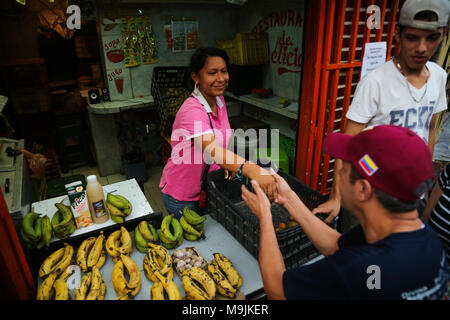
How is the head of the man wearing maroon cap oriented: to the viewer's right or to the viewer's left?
to the viewer's left

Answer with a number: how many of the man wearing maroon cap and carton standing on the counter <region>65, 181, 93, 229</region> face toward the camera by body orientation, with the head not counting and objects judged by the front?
1

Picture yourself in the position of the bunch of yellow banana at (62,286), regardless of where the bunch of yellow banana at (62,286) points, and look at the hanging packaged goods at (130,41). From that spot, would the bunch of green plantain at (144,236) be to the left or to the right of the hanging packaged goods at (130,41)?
right

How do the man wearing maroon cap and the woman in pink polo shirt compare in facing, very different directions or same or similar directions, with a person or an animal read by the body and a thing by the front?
very different directions

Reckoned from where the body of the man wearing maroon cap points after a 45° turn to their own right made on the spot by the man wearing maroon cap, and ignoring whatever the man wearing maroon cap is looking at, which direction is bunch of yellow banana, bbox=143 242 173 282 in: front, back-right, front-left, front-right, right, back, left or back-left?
left

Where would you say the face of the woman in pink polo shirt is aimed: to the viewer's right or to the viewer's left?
to the viewer's right

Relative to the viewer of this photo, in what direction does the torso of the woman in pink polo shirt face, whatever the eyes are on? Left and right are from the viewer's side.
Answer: facing the viewer and to the right of the viewer

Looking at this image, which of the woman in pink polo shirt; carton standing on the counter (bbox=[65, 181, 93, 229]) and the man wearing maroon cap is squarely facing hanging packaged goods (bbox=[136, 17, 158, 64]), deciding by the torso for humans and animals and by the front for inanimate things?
the man wearing maroon cap

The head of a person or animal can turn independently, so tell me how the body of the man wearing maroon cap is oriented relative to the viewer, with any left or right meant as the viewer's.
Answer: facing away from the viewer and to the left of the viewer

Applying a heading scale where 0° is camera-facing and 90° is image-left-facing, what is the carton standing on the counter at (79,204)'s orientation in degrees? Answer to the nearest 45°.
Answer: approximately 0°

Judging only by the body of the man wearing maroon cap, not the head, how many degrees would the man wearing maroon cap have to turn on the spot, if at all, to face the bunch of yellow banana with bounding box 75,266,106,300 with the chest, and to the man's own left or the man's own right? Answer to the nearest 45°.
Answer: approximately 45° to the man's own left

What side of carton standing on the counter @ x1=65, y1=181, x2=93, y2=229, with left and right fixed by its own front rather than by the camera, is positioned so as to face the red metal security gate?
left

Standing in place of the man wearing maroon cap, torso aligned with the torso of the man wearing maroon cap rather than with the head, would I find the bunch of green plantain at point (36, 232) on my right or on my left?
on my left
